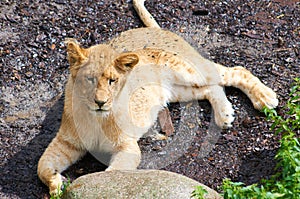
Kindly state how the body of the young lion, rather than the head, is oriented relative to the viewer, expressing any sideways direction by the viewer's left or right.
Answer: facing the viewer and to the left of the viewer

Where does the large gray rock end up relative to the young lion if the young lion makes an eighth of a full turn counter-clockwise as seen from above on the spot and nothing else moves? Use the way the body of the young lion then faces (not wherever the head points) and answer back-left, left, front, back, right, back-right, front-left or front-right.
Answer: front

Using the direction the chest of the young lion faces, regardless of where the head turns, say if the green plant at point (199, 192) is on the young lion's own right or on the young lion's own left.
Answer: on the young lion's own left
